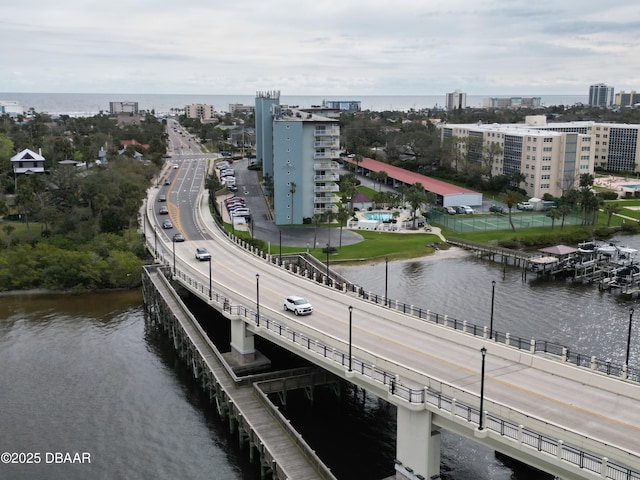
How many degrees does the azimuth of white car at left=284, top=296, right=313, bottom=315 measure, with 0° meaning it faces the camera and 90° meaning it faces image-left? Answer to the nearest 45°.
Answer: approximately 315°

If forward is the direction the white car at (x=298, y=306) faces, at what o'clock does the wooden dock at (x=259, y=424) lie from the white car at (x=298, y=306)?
The wooden dock is roughly at 2 o'clock from the white car.
